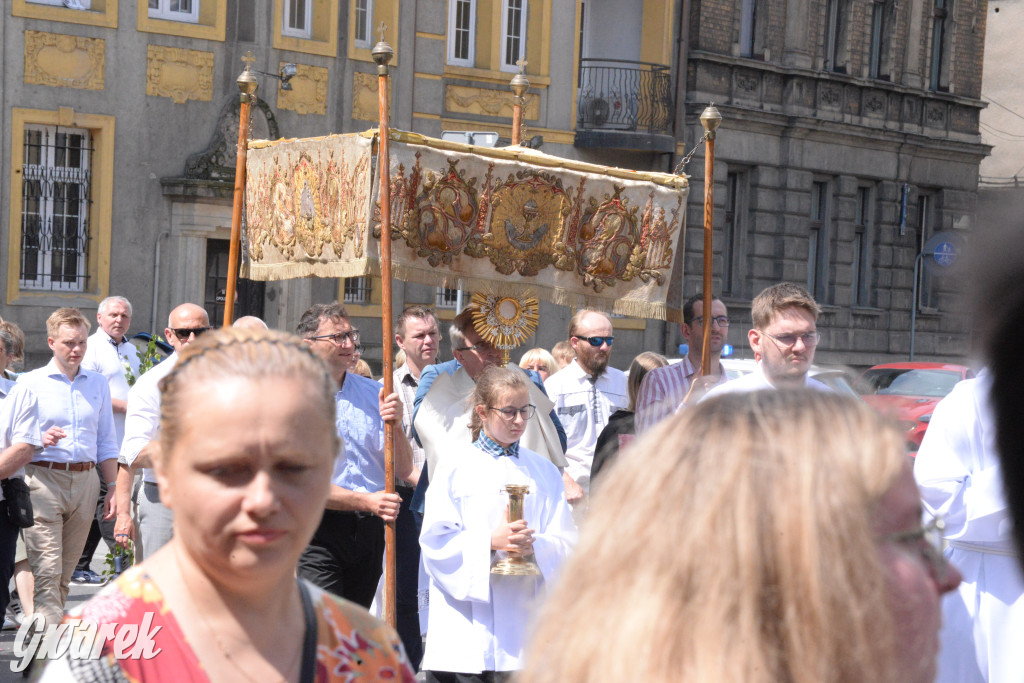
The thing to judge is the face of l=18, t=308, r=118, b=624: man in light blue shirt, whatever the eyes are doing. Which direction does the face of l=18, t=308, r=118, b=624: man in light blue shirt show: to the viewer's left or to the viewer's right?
to the viewer's right

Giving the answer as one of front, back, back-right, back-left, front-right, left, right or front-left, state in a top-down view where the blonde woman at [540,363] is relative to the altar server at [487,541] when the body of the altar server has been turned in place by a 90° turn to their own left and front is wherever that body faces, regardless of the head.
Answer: front-left

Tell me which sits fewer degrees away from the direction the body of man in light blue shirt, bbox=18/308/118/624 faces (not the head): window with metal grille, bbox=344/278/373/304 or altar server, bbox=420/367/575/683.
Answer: the altar server

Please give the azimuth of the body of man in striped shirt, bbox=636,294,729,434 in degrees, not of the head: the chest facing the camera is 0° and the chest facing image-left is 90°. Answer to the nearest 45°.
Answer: approximately 315°

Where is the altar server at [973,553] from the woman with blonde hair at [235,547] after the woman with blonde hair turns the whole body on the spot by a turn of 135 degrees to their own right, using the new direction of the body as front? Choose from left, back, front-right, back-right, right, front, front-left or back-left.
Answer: right

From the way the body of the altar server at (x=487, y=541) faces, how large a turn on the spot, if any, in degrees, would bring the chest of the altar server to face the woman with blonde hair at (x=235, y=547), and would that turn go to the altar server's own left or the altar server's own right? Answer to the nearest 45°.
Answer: approximately 45° to the altar server's own right

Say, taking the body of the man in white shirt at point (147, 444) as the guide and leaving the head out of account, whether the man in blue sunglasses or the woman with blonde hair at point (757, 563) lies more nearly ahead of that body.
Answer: the woman with blonde hair

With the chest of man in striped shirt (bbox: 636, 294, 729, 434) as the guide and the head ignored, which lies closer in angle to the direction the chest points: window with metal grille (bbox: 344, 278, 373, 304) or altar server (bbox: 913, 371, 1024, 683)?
the altar server

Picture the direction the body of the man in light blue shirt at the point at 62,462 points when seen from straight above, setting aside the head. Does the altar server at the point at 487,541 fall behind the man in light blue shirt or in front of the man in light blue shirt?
in front
